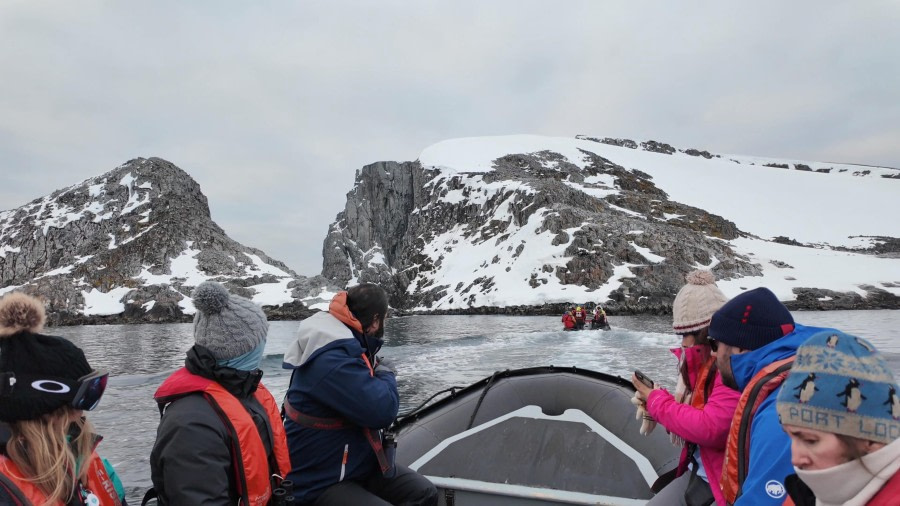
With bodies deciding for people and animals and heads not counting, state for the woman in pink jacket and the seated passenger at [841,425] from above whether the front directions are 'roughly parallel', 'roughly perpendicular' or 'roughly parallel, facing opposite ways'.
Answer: roughly parallel

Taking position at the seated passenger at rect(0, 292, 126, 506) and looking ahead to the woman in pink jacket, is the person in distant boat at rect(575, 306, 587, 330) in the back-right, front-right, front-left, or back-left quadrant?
front-left

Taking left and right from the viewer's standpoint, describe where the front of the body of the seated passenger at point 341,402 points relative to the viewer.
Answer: facing to the right of the viewer

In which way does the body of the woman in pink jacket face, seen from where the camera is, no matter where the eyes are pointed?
to the viewer's left

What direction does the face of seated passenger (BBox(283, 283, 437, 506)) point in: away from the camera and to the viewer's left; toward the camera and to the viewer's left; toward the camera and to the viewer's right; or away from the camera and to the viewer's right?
away from the camera and to the viewer's right

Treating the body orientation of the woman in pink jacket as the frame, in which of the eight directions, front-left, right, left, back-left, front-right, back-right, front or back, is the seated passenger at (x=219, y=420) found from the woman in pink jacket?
front-left

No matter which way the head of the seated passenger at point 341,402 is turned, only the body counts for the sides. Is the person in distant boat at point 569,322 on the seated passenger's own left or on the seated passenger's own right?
on the seated passenger's own left

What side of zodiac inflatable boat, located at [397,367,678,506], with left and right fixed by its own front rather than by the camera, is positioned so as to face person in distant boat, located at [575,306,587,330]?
front

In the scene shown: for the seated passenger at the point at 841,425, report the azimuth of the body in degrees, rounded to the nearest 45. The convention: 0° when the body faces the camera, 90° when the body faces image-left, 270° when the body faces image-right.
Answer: approximately 90°

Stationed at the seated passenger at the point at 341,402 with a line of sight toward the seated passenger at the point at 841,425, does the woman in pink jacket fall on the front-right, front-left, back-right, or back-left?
front-left

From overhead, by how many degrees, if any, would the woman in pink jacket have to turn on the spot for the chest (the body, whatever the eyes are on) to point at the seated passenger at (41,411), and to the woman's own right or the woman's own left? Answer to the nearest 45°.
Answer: approximately 45° to the woman's own left

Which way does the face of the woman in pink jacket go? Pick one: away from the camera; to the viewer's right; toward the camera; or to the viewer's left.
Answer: to the viewer's left

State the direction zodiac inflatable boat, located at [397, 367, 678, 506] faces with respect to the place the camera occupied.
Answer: facing away from the viewer
